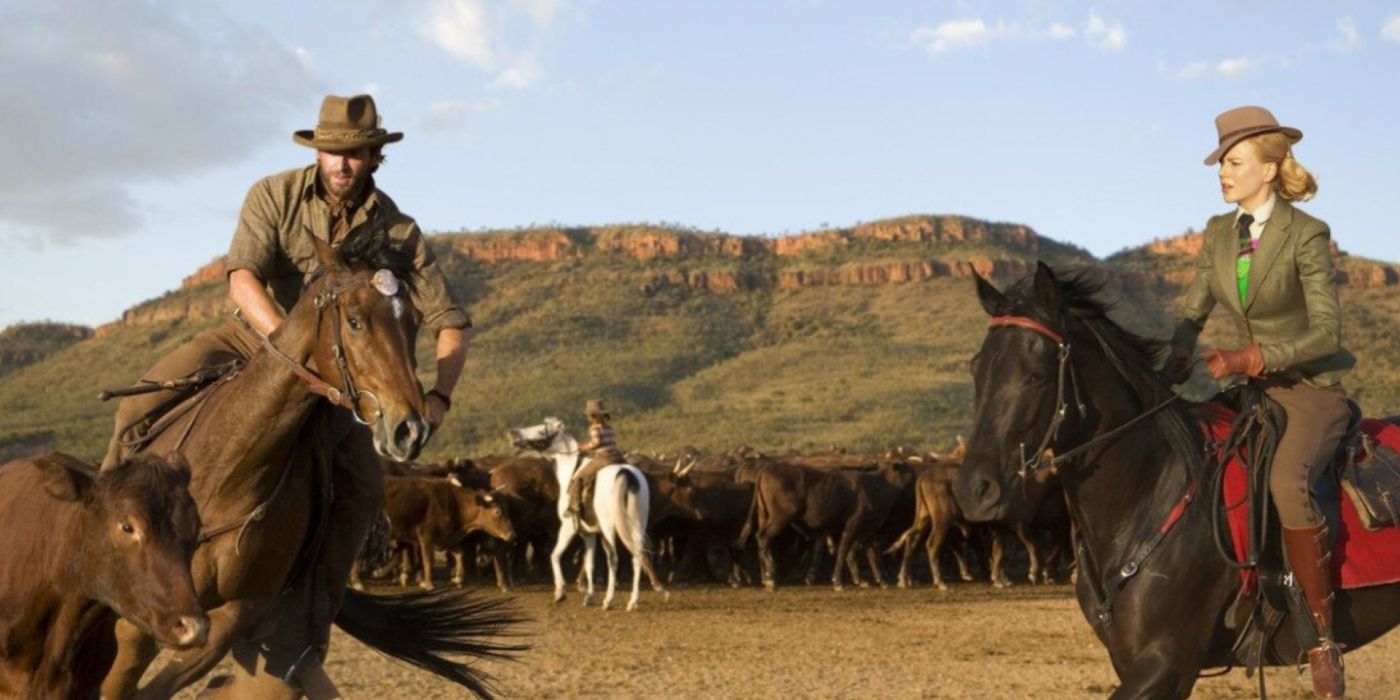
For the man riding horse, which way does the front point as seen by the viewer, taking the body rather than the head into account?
toward the camera

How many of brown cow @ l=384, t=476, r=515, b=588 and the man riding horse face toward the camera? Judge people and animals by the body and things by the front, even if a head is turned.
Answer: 1

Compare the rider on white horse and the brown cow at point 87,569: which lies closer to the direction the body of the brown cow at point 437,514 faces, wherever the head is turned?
the rider on white horse

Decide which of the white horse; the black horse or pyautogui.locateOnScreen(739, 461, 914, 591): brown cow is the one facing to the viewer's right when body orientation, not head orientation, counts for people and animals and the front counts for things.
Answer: the brown cow

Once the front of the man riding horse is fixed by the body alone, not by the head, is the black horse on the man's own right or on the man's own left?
on the man's own left

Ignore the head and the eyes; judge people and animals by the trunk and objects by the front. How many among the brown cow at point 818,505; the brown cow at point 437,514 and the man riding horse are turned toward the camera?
1

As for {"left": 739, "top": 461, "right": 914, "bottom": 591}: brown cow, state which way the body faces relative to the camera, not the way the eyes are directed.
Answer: to the viewer's right

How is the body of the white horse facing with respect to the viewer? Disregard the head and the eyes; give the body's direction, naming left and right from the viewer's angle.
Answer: facing away from the viewer and to the left of the viewer

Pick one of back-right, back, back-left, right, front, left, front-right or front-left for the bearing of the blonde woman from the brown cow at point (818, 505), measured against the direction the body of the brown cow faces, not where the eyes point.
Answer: right

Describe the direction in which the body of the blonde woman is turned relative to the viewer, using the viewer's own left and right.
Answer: facing the viewer and to the left of the viewer

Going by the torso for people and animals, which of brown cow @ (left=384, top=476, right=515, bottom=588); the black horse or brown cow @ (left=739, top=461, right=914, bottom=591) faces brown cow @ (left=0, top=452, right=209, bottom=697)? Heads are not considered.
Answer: the black horse
